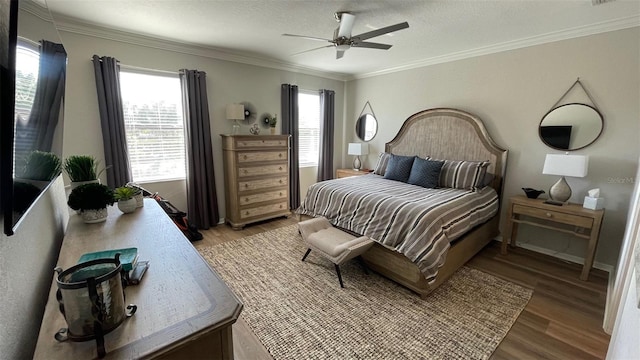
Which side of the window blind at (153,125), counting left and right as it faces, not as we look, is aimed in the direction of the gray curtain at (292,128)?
left

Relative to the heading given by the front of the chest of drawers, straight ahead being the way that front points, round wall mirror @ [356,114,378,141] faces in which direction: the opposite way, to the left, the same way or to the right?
to the right

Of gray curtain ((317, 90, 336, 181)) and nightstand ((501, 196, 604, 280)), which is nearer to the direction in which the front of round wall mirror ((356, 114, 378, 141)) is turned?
the gray curtain

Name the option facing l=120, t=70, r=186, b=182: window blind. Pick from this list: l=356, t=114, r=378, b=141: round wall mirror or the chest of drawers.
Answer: the round wall mirror

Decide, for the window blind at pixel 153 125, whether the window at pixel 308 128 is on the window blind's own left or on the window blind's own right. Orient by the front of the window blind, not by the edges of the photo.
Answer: on the window blind's own left

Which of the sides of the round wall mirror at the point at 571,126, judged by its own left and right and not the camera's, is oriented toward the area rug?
front

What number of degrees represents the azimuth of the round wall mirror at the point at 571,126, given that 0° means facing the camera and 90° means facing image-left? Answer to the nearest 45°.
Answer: approximately 0°

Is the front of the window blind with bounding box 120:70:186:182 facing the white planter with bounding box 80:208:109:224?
yes

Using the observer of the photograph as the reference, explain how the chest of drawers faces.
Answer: facing the viewer and to the right of the viewer

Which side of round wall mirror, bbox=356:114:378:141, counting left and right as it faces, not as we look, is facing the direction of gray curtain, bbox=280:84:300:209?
front

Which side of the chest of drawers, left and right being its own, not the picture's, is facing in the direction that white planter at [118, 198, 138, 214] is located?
right

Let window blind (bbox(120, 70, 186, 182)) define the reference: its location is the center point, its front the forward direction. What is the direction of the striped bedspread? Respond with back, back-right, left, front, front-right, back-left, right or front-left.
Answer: front-left
